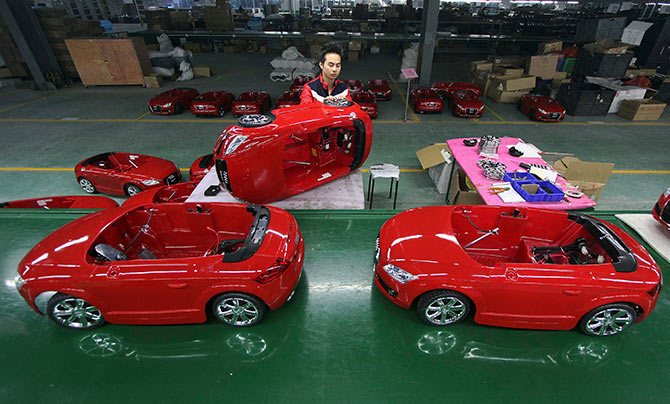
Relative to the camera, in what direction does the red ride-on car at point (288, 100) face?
facing the viewer and to the left of the viewer

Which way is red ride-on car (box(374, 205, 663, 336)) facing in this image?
to the viewer's left

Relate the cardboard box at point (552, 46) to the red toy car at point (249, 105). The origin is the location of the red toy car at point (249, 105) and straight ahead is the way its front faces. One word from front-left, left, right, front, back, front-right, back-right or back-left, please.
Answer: back-left

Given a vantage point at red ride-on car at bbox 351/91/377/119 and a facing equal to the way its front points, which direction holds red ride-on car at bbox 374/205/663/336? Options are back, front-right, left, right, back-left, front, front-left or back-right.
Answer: front-left

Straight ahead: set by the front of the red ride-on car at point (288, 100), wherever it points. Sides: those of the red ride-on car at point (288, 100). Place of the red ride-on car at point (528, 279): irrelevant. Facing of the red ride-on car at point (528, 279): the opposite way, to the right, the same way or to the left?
to the right

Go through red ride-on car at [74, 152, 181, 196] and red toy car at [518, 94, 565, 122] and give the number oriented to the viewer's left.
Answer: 0

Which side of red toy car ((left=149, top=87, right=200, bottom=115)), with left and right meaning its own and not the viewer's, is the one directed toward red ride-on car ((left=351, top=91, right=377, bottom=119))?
left

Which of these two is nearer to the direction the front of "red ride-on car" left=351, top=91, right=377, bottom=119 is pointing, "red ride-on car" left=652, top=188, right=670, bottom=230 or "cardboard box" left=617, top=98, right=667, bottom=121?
the red ride-on car

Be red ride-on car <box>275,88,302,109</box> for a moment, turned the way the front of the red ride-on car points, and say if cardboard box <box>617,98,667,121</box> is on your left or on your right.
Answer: on your left

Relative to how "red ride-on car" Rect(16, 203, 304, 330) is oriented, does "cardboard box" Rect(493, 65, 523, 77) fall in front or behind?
behind

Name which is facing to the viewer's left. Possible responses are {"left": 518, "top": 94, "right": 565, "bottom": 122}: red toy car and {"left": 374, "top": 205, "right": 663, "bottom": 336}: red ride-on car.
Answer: the red ride-on car

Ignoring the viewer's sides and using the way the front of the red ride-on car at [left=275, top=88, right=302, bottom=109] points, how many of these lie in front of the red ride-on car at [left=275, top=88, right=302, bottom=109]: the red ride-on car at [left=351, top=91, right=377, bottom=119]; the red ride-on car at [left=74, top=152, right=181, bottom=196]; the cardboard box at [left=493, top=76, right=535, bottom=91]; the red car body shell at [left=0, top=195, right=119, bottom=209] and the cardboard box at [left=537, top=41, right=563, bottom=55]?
2

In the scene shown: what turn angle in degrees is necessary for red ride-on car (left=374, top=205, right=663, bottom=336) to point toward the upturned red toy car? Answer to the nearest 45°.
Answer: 0° — it already faces it

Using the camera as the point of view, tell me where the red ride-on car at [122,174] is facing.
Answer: facing the viewer and to the right of the viewer

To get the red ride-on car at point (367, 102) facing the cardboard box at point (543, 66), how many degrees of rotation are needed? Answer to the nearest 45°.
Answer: approximately 180°
